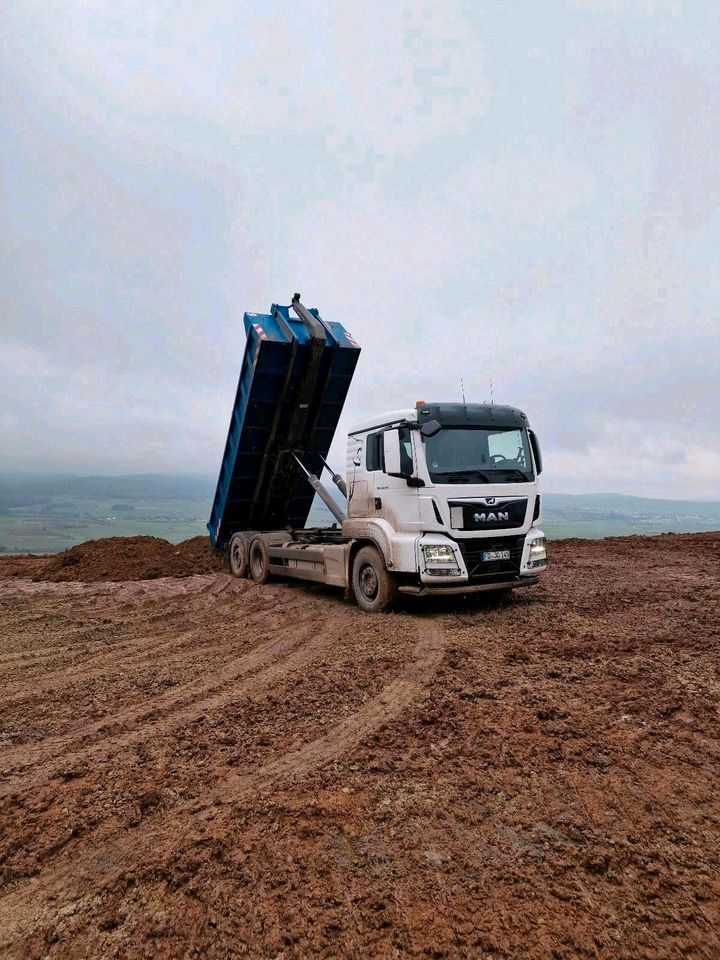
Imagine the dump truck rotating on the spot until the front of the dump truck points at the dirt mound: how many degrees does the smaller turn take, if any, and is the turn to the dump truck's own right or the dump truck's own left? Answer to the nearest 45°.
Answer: approximately 180°

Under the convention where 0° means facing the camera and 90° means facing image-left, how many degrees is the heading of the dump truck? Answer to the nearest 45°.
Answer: approximately 315°
